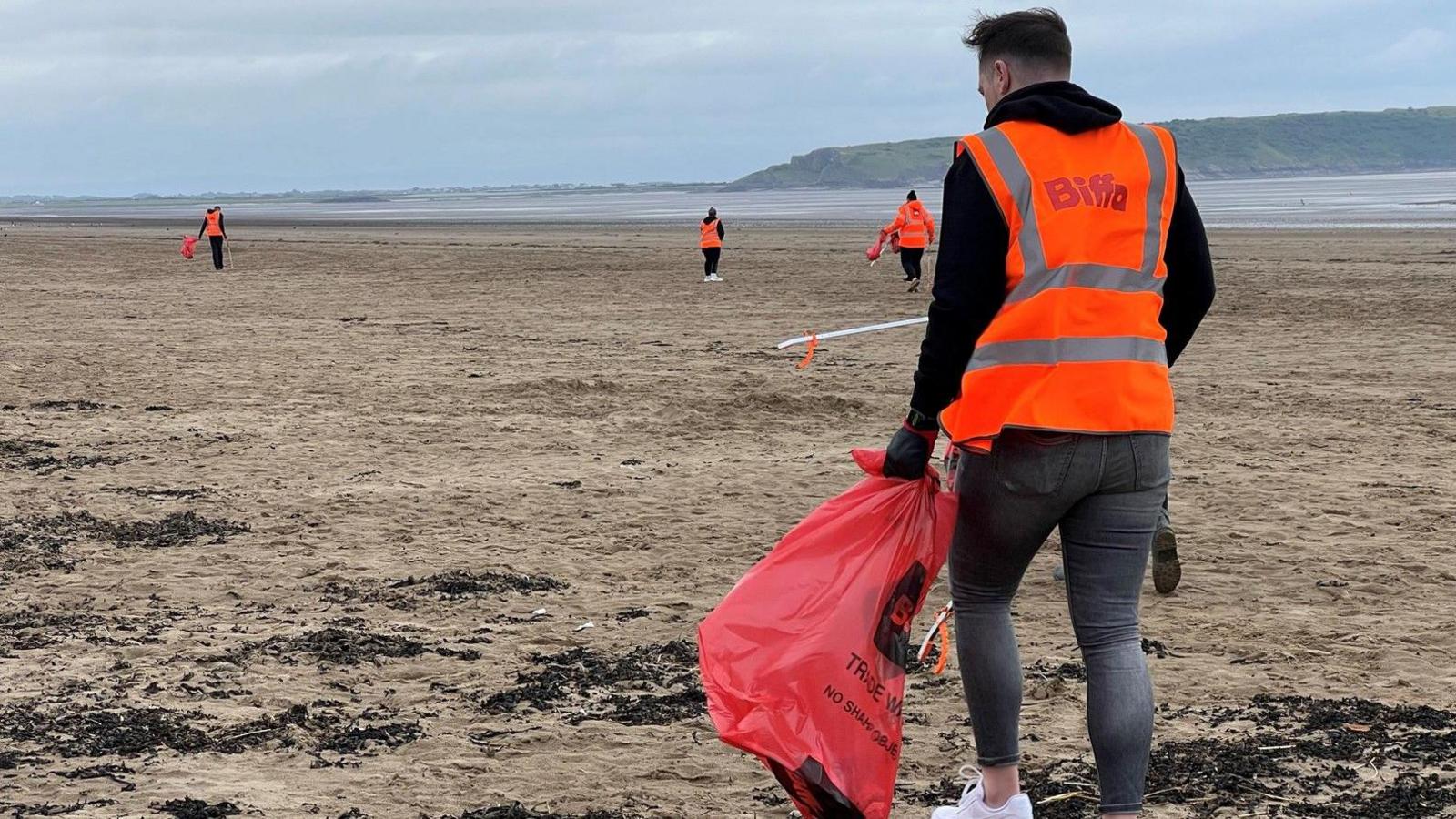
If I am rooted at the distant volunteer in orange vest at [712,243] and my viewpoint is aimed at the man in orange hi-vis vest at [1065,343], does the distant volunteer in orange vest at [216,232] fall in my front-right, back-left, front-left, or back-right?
back-right

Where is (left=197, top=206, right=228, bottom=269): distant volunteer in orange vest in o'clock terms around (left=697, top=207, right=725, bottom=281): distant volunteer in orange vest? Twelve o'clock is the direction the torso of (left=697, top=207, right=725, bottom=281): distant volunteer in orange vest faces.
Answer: (left=197, top=206, right=228, bottom=269): distant volunteer in orange vest is roughly at 10 o'clock from (left=697, top=207, right=725, bottom=281): distant volunteer in orange vest.

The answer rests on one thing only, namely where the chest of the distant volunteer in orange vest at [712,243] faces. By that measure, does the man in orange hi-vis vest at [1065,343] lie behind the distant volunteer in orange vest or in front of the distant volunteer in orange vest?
behind

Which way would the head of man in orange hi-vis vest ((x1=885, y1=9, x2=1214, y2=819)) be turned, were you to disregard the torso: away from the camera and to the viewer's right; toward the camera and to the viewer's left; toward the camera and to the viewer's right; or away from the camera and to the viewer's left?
away from the camera and to the viewer's left

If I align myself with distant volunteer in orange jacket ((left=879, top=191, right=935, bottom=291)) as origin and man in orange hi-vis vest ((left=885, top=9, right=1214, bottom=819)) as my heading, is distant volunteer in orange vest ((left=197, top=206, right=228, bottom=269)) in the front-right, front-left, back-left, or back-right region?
back-right

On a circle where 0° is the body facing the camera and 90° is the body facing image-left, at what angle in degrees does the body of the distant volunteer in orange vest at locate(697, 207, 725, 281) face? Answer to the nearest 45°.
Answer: approximately 180°
